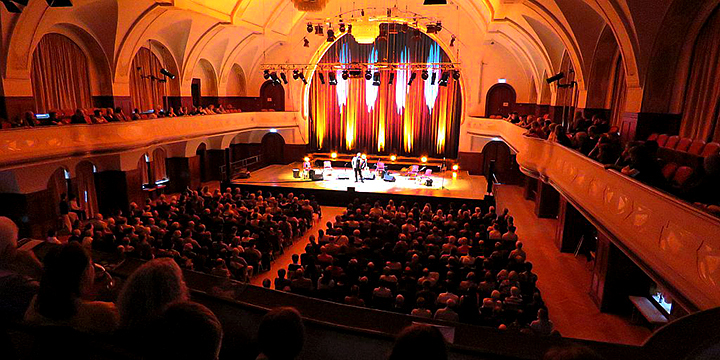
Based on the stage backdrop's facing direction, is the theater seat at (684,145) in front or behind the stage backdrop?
in front

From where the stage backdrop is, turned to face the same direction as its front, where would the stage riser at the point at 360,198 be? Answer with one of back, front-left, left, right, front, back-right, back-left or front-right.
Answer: front

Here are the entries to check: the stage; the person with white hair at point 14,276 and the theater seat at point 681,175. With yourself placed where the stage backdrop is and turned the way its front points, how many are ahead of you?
3

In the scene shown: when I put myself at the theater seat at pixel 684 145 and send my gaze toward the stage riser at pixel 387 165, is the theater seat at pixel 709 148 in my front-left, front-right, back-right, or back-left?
back-left

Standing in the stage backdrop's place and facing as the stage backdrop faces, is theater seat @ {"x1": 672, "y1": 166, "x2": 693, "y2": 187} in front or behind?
in front

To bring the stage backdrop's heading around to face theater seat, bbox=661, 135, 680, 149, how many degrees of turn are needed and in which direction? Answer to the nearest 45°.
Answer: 0° — it already faces it

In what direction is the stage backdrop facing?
toward the camera

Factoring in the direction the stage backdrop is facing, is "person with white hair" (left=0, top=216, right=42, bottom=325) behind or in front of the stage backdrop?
in front

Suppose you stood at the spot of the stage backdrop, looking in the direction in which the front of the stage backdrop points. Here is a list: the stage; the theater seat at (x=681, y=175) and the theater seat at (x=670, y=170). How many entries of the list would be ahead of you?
3

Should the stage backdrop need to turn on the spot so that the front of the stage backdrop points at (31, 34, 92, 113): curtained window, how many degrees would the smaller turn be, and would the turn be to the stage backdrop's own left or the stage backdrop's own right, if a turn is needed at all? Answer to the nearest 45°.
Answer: approximately 45° to the stage backdrop's own right

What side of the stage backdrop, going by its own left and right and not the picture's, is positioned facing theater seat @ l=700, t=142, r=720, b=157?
front

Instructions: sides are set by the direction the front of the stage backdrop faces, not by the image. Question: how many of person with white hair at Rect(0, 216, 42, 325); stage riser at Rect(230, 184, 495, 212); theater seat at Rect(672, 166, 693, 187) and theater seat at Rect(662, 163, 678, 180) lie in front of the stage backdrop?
4
